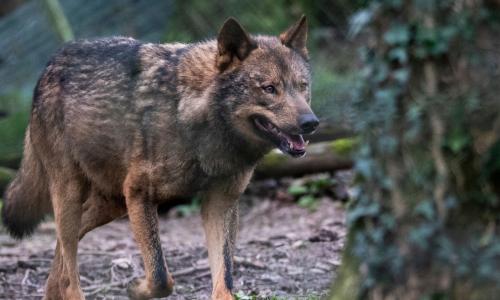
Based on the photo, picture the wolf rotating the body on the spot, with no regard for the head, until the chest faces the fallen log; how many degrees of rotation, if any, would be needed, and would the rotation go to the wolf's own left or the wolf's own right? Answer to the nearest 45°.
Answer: approximately 90° to the wolf's own left

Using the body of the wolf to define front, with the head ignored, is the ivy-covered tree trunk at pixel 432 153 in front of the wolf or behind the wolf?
in front

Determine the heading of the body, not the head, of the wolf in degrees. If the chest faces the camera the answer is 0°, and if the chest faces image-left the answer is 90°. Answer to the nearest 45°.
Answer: approximately 315°

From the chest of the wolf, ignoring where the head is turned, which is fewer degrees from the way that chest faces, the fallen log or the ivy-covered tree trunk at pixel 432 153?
the ivy-covered tree trunk
